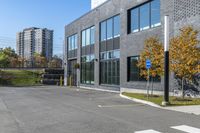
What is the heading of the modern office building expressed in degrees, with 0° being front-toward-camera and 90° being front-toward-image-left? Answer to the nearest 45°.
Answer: approximately 45°

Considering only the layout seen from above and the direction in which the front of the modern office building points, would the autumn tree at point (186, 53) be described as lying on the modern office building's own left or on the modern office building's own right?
on the modern office building's own left
